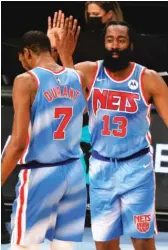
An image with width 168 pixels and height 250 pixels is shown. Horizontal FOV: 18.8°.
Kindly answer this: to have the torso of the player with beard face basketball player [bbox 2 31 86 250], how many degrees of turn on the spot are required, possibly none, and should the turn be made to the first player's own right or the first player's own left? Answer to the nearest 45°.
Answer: approximately 45° to the first player's own right

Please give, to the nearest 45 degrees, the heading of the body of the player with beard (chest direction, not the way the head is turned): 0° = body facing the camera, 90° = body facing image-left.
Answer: approximately 0°

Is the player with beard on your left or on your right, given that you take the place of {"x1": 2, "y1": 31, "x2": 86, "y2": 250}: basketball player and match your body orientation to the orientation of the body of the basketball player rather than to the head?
on your right

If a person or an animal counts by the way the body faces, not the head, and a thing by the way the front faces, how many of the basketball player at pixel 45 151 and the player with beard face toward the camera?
1
